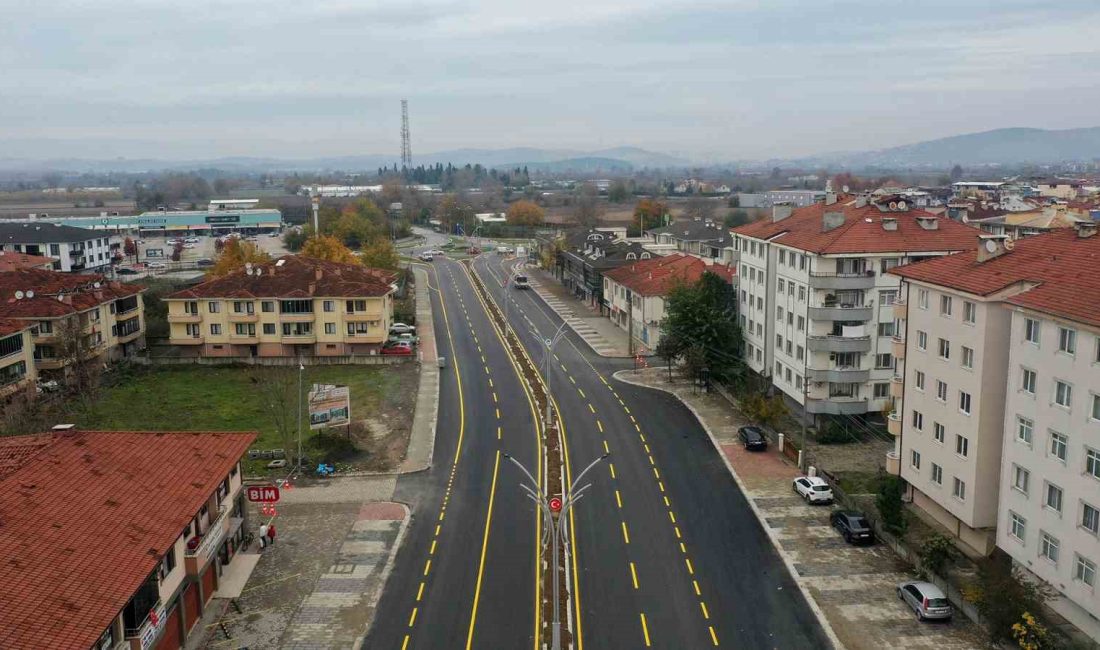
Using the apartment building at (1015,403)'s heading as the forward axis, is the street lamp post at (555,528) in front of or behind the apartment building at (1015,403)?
in front

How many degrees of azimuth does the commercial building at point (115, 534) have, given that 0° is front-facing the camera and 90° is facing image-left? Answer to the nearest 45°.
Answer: approximately 315°

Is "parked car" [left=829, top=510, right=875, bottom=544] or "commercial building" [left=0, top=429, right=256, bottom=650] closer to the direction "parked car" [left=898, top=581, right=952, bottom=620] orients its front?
the parked car

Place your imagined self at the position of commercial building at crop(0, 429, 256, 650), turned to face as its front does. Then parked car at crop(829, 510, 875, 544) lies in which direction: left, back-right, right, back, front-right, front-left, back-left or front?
front-left

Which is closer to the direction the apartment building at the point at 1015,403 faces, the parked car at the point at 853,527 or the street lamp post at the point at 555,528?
the street lamp post

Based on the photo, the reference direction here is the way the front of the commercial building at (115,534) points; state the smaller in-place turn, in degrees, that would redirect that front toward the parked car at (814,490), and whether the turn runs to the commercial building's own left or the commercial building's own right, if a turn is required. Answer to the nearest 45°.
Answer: approximately 45° to the commercial building's own left

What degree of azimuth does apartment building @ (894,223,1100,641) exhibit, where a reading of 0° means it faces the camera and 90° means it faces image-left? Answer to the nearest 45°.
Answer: approximately 45°

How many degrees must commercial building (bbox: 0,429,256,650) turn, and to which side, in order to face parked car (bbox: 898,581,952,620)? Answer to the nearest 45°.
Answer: approximately 45° to its left
